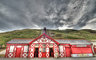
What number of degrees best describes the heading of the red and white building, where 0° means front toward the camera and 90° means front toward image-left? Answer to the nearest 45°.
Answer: approximately 0°
